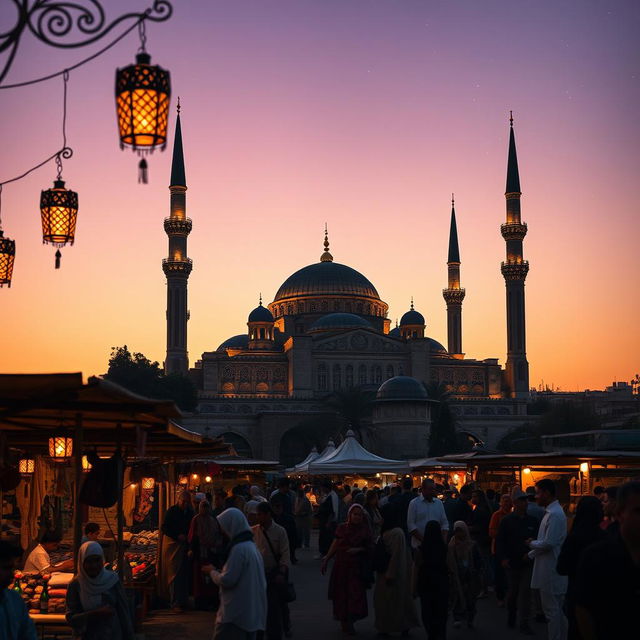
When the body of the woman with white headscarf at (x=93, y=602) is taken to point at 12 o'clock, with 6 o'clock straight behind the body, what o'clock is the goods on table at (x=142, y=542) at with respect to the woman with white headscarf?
The goods on table is roughly at 6 o'clock from the woman with white headscarf.

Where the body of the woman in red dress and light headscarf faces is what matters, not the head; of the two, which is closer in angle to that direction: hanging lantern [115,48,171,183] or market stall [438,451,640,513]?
the hanging lantern

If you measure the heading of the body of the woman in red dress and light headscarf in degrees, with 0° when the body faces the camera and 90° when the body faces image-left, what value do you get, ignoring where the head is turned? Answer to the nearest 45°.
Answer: approximately 0°

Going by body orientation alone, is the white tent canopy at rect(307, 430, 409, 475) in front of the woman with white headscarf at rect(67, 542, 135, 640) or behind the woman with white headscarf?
behind

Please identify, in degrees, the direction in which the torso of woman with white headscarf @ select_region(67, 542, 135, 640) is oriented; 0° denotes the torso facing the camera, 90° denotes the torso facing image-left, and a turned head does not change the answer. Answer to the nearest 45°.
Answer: approximately 0°

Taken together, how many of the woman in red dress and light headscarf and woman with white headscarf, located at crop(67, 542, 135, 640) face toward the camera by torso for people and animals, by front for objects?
2

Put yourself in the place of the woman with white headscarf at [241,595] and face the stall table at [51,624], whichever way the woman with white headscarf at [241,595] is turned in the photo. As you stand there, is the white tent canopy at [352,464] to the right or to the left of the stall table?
right
